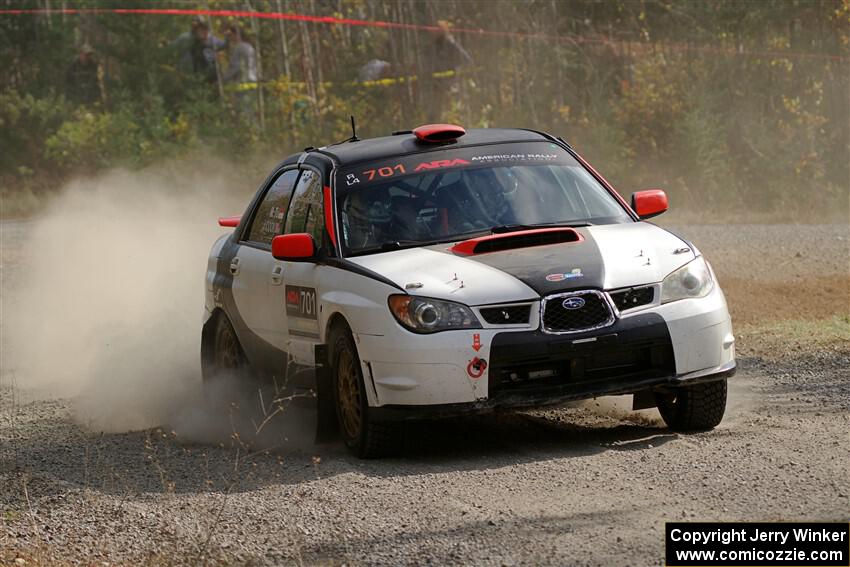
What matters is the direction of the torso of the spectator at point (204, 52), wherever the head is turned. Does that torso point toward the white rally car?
yes

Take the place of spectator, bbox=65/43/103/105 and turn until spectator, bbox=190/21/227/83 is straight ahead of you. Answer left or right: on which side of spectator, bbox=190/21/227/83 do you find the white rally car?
right

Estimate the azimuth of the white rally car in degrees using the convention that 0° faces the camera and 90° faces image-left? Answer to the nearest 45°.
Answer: approximately 315°

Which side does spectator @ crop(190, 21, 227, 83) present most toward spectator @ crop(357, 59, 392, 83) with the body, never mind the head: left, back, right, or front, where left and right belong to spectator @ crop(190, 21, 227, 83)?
left

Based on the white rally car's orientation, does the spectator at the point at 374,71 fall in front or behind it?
behind

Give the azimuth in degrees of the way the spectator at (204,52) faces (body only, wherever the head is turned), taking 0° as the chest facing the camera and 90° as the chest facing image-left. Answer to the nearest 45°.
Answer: approximately 0°

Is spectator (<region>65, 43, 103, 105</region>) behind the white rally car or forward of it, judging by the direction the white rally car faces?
behind
